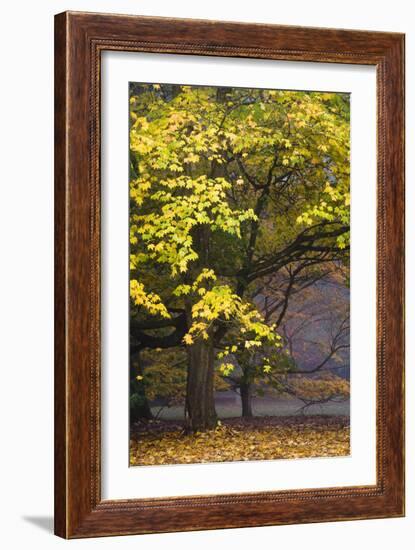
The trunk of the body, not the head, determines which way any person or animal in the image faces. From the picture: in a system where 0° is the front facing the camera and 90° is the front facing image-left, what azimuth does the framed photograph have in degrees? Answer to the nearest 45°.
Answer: approximately 315°
